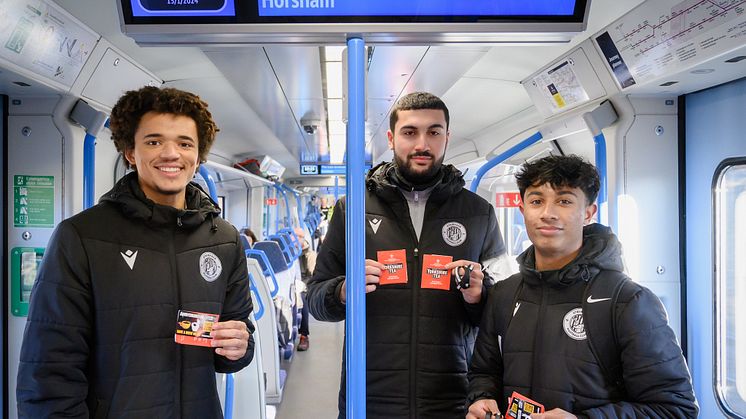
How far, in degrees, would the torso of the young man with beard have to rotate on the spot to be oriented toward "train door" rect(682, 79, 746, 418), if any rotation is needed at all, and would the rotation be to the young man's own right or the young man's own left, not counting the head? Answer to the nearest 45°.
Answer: approximately 135° to the young man's own left

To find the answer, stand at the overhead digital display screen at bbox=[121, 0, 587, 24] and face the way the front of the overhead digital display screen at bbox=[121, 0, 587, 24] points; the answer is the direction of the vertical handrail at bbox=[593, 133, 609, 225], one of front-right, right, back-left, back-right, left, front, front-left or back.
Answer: back-left

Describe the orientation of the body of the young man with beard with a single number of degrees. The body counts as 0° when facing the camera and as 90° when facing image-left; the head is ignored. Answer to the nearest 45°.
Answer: approximately 0°

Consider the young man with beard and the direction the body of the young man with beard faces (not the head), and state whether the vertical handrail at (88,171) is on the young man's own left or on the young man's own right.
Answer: on the young man's own right
